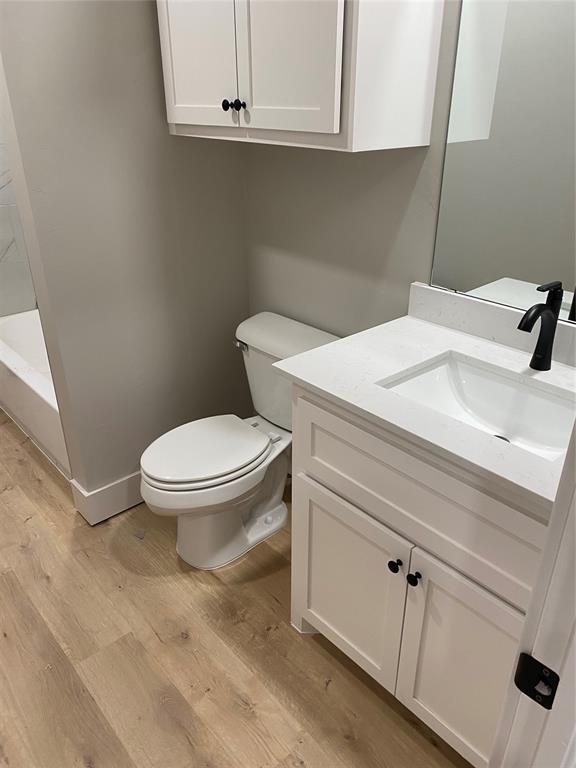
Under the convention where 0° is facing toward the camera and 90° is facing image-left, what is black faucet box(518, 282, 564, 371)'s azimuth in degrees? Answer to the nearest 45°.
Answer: approximately 45°

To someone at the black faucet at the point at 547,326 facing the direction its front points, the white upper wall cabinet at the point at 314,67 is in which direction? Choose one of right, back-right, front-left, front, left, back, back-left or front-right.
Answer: front-right

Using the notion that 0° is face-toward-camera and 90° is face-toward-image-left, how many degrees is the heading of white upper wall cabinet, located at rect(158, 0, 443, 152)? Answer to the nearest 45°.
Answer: approximately 45°

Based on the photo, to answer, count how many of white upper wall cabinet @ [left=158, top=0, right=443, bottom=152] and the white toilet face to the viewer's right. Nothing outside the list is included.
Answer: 0

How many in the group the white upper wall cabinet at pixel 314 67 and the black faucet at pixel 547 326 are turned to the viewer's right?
0

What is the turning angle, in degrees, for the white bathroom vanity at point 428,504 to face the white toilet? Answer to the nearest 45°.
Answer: approximately 90° to its right

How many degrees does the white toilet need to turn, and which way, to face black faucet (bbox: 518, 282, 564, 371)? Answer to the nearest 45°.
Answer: approximately 90° to its left
